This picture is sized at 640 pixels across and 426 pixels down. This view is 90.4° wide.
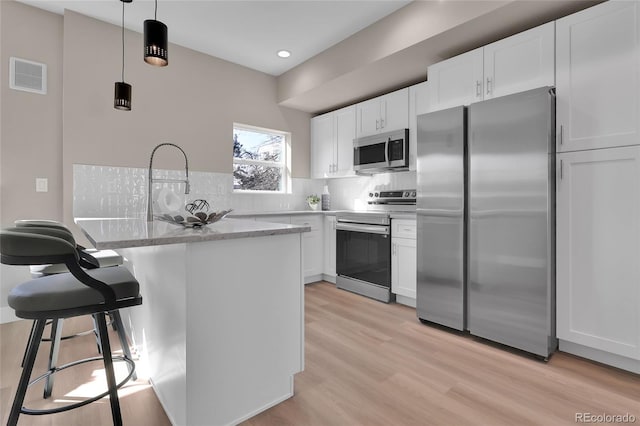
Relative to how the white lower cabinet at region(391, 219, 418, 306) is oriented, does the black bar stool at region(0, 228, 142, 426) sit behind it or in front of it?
in front

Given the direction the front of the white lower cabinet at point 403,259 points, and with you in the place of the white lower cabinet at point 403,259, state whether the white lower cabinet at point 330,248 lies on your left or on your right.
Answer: on your right

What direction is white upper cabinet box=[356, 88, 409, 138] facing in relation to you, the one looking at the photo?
facing the viewer and to the left of the viewer

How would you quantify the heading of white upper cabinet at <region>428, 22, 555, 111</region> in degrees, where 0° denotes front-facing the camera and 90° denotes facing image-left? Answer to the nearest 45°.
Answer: approximately 45°

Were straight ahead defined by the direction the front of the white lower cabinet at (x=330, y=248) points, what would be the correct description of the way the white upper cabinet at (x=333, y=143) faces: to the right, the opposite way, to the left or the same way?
the same way

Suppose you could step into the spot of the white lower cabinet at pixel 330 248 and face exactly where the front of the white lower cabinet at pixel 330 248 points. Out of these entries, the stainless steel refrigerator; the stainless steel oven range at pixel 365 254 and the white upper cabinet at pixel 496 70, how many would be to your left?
3

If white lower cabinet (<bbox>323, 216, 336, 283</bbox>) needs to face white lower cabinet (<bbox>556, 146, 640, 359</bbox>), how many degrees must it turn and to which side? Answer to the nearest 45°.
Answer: approximately 90° to its left

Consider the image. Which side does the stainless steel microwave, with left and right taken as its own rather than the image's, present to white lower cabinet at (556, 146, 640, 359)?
left

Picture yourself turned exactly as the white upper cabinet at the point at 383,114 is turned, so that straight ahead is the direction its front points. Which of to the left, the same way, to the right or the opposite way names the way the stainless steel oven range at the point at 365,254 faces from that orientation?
the same way

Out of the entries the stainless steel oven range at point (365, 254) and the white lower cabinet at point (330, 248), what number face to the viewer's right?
0

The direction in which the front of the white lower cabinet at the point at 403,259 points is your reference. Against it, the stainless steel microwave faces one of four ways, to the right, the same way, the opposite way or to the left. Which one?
the same way

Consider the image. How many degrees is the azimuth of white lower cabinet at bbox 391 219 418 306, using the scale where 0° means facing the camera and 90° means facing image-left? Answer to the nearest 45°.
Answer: approximately 45°

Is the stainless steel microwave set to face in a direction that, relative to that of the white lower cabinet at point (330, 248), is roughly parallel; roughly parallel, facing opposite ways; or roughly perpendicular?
roughly parallel

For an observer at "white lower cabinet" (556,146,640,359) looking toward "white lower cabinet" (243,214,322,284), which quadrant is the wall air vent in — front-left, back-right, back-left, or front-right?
front-left

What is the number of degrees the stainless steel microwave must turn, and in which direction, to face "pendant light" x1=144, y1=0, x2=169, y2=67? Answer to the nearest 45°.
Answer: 0° — it already faces it

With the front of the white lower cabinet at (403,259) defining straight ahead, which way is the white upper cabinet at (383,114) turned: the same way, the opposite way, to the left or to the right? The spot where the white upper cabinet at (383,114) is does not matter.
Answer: the same way

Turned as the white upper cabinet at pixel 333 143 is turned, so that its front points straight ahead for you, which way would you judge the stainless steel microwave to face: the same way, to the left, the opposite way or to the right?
the same way

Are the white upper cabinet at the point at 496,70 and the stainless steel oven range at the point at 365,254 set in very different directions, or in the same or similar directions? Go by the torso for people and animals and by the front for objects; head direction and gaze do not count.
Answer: same or similar directions

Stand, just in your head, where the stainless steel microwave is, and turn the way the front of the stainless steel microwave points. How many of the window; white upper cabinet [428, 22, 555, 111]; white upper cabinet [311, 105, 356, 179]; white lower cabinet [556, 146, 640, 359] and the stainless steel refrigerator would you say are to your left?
3
